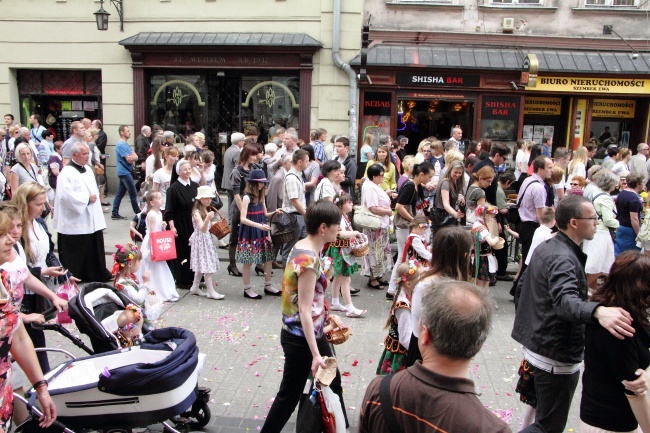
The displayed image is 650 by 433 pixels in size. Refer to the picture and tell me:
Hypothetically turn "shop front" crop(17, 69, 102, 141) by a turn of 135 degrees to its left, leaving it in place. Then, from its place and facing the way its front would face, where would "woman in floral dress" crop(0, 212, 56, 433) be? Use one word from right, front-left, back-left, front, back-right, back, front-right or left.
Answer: back-right

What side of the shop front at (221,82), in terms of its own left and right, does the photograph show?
front

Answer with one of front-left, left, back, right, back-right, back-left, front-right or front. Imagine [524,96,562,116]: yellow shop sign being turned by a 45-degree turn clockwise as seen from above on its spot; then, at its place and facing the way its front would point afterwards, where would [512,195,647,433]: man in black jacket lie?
front-left

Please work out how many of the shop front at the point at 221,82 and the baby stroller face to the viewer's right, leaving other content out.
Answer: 1

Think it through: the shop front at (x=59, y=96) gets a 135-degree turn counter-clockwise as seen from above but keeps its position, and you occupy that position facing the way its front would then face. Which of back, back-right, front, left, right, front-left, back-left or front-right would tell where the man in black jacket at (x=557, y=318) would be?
back-right

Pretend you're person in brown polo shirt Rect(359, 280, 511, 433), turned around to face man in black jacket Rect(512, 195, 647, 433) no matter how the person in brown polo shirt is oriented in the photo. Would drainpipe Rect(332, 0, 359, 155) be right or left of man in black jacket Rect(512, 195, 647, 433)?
left

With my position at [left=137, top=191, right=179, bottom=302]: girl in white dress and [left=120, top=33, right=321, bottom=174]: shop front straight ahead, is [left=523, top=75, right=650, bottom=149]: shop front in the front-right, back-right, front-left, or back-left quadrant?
front-right

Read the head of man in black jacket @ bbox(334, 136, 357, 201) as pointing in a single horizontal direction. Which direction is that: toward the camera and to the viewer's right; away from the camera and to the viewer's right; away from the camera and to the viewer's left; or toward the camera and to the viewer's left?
toward the camera and to the viewer's left

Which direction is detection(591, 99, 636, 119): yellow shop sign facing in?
toward the camera

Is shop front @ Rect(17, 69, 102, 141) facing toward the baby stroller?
yes

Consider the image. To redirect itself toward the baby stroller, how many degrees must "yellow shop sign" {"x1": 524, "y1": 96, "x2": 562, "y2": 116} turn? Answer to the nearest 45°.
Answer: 0° — it already faces it

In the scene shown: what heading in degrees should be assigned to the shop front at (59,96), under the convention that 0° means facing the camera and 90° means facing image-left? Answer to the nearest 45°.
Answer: approximately 0°

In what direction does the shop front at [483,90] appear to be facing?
toward the camera

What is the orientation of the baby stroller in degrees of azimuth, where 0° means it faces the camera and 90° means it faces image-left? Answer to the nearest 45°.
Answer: approximately 270°

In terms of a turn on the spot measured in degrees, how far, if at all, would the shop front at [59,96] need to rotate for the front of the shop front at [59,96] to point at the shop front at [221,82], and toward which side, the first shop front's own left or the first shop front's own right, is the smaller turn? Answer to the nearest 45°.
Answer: approximately 45° to the first shop front's own left
